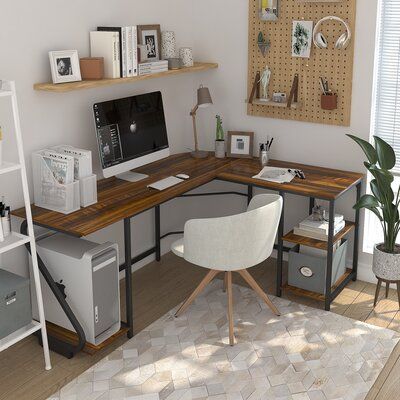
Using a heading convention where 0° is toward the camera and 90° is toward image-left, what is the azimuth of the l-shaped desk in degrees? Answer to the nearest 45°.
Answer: approximately 0°

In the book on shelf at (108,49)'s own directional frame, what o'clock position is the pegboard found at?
The pegboard is roughly at 10 o'clock from the book on shelf.

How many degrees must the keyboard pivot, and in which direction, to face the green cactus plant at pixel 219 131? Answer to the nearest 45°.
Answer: approximately 90° to its left

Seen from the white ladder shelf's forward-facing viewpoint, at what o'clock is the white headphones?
The white headphones is roughly at 10 o'clock from the white ladder shelf.

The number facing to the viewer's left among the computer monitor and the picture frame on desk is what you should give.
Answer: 0

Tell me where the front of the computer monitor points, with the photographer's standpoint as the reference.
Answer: facing the viewer and to the right of the viewer
